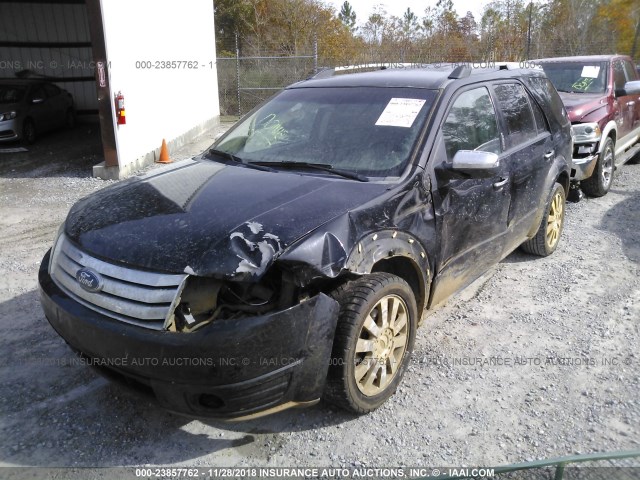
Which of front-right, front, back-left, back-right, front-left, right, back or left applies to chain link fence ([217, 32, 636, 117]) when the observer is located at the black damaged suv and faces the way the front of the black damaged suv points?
back-right

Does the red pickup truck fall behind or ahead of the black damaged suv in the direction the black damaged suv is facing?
behind

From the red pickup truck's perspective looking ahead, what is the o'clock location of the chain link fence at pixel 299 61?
The chain link fence is roughly at 3 o'clock from the red pickup truck.

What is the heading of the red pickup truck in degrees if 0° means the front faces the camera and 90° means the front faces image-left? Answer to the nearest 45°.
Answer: approximately 45°

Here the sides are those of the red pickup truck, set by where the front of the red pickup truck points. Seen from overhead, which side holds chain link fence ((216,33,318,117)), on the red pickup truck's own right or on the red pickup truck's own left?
on the red pickup truck's own right

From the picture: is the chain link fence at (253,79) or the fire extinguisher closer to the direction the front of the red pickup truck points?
the fire extinguisher

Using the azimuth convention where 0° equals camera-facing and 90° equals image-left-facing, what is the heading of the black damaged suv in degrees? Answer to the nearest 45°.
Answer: approximately 45°

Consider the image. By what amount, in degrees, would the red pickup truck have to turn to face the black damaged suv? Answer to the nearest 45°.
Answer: approximately 45° to its left

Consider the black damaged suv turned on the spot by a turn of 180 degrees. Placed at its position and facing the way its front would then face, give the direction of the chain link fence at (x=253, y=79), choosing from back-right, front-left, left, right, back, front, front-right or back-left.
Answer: front-left

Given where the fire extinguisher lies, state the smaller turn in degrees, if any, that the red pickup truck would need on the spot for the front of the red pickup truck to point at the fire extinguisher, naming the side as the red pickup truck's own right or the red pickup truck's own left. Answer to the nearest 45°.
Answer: approximately 45° to the red pickup truck's own right
